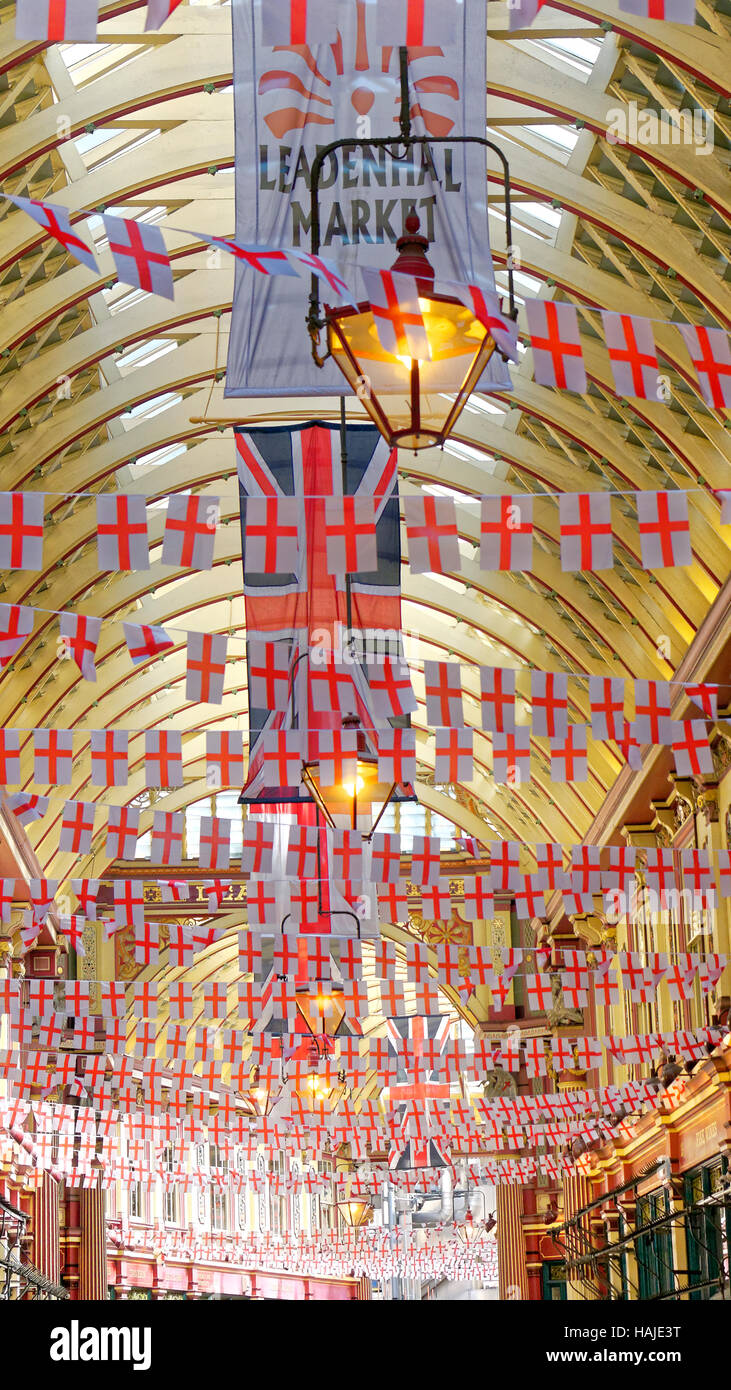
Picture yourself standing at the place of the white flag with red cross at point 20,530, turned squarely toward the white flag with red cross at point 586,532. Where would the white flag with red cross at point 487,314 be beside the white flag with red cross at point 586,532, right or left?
right

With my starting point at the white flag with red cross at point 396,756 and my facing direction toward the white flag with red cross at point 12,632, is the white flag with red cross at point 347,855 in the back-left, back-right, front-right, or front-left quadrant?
back-right

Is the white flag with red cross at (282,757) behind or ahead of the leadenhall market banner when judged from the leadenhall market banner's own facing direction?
behind

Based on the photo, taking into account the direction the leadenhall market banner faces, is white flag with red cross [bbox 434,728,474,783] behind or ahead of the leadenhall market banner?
behind

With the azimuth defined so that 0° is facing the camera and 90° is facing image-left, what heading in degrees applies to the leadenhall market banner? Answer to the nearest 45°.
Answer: approximately 0°

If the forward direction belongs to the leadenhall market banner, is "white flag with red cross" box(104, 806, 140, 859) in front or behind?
behind

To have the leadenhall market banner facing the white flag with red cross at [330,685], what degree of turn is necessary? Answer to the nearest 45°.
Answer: approximately 180°

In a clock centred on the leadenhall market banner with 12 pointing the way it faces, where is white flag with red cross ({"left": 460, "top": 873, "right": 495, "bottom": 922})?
The white flag with red cross is roughly at 6 o'clock from the leadenhall market banner.

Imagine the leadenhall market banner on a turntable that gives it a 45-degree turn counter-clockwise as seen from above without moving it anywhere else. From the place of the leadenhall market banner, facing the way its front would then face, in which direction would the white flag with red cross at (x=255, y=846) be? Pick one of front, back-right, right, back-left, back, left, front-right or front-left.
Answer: back-left

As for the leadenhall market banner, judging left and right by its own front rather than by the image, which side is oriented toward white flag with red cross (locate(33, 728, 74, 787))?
back

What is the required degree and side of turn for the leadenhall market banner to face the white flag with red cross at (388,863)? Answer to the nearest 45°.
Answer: approximately 180°

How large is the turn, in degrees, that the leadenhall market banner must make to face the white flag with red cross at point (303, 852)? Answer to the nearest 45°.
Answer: approximately 180°
